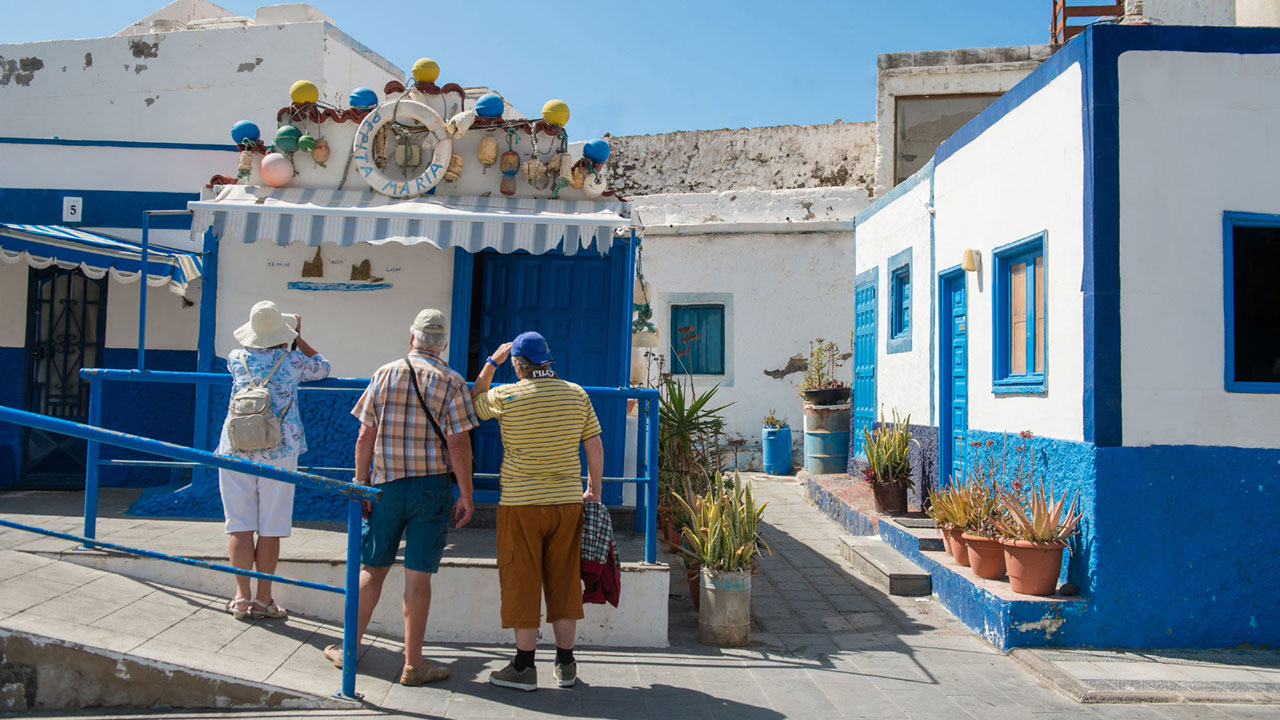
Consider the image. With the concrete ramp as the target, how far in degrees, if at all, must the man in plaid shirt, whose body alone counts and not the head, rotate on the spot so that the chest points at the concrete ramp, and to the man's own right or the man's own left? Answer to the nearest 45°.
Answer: approximately 90° to the man's own left

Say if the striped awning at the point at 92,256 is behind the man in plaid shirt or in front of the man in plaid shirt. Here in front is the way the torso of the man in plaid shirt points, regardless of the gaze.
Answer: in front

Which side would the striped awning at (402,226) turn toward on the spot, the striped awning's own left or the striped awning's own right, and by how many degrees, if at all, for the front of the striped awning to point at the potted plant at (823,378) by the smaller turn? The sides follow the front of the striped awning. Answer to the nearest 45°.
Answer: approximately 135° to the striped awning's own left

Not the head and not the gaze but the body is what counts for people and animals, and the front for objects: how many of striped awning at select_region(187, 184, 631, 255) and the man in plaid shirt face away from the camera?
1

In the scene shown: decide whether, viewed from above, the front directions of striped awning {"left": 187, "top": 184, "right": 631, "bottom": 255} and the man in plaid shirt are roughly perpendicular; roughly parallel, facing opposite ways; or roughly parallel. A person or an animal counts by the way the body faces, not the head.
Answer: roughly parallel, facing opposite ways

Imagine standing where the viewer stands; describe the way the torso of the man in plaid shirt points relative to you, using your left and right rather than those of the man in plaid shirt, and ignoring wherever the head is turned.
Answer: facing away from the viewer

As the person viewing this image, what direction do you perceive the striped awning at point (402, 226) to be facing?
facing the viewer

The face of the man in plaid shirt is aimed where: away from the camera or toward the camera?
away from the camera

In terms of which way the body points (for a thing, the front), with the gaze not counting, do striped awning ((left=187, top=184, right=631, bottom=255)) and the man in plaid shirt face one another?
yes

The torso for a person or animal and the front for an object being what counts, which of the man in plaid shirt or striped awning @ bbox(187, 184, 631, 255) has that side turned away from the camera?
the man in plaid shirt

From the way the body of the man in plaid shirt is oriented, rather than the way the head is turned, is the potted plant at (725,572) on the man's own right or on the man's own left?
on the man's own right

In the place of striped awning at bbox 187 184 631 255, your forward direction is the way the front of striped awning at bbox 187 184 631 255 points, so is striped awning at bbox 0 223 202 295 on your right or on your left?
on your right
